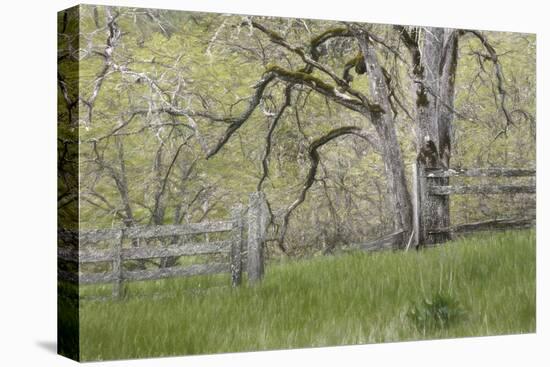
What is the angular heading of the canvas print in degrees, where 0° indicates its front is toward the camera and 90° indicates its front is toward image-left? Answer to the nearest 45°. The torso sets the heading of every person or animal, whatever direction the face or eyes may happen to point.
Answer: approximately 315°
